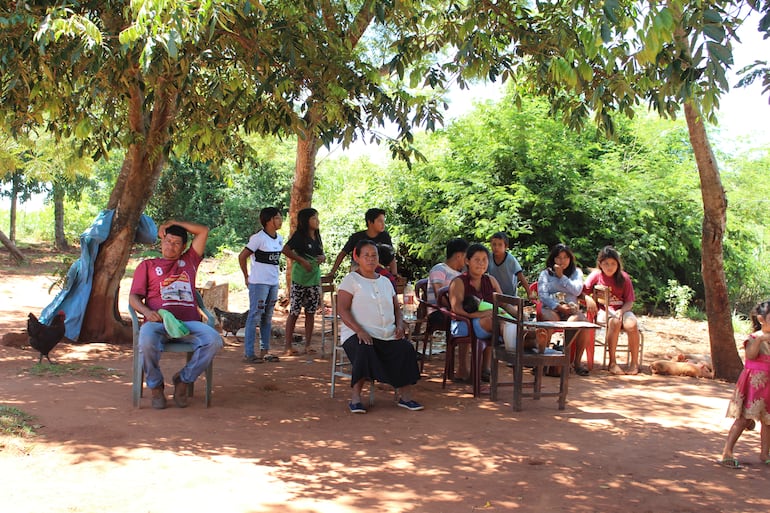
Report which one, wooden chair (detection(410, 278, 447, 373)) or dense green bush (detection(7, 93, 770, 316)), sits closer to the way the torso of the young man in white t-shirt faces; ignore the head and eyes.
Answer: the wooden chair

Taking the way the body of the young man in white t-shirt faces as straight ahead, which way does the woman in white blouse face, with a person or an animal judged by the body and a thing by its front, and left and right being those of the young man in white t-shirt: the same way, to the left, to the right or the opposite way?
the same way

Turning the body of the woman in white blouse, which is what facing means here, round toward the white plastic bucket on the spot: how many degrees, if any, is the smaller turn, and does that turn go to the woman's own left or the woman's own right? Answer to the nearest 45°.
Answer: approximately 45° to the woman's own left

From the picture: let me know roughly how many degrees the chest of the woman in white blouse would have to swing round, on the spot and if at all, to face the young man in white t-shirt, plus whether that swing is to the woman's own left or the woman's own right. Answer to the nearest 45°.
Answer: approximately 180°

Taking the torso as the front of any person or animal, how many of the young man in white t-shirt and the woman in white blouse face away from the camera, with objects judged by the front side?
0

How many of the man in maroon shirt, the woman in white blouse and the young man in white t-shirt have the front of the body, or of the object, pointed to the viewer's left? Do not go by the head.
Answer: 0

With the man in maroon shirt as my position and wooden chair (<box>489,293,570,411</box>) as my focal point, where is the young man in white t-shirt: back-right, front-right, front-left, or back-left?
front-left

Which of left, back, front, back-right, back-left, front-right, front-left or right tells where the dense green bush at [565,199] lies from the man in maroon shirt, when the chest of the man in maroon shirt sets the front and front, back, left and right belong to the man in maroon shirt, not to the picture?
back-left

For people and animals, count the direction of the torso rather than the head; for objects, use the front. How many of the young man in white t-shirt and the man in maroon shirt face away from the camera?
0

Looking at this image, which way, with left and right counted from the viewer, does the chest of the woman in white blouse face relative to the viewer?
facing the viewer and to the right of the viewer

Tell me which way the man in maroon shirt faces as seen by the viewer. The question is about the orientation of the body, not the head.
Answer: toward the camera

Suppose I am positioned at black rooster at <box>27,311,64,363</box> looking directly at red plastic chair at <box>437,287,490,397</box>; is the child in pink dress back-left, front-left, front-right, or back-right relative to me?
front-right

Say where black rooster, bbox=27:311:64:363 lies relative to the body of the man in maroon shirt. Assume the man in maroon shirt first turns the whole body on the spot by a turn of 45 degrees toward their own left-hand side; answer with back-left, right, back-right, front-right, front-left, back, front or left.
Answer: back
